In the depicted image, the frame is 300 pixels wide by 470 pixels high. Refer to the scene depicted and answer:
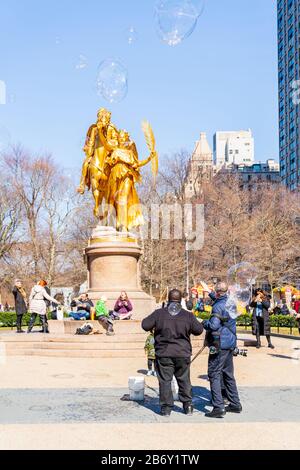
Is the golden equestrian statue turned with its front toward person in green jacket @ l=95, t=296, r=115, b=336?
yes

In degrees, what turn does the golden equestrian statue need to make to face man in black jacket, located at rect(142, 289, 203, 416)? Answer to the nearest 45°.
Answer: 0° — it already faces them

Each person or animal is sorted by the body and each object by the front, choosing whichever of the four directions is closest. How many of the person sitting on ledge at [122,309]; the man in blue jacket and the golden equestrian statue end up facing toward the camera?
2

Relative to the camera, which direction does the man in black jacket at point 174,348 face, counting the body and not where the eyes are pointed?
away from the camera

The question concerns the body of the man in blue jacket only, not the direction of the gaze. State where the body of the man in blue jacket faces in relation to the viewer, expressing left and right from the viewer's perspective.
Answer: facing away from the viewer and to the left of the viewer

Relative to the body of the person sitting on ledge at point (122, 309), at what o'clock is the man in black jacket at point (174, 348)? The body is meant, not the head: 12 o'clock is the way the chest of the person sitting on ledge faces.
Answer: The man in black jacket is roughly at 12 o'clock from the person sitting on ledge.

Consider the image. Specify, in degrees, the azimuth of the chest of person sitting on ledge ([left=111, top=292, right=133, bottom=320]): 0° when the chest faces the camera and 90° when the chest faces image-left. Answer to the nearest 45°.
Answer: approximately 0°
